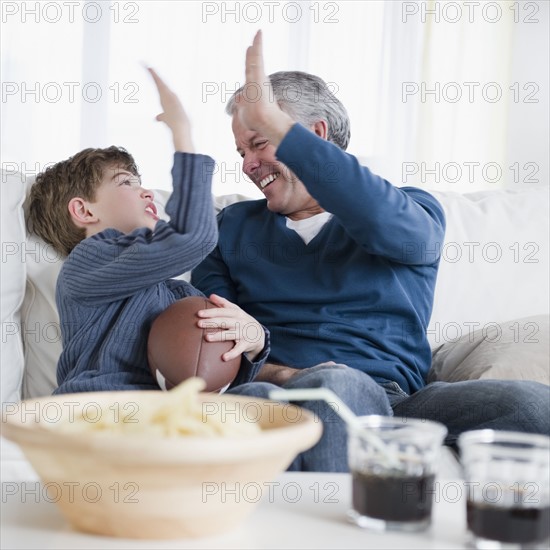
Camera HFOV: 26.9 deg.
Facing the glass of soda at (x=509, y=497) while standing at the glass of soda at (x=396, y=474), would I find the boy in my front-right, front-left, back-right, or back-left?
back-left

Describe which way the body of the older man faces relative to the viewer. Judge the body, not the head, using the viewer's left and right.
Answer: facing the viewer and to the left of the viewer

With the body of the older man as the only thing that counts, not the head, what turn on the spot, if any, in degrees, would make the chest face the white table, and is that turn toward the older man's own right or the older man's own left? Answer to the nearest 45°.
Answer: approximately 45° to the older man's own left

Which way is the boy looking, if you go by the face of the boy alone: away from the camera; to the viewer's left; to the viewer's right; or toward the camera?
to the viewer's right

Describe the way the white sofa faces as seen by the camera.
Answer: facing the viewer
